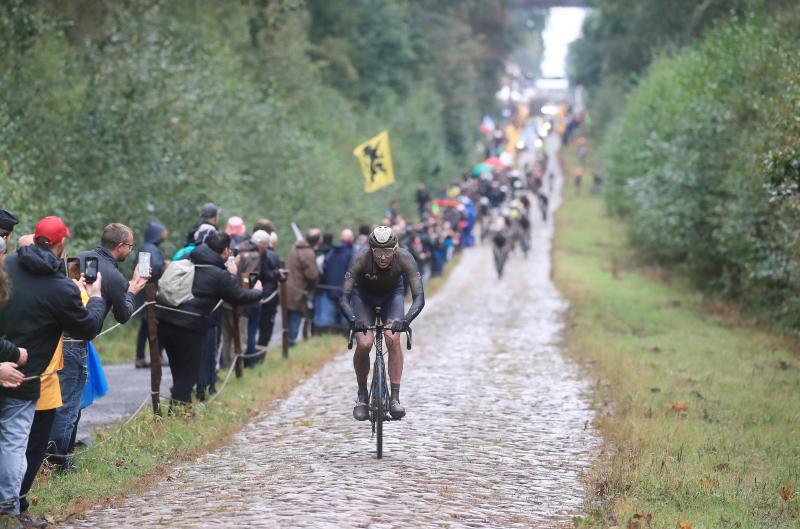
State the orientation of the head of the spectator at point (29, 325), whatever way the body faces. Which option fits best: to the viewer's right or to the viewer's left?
to the viewer's right

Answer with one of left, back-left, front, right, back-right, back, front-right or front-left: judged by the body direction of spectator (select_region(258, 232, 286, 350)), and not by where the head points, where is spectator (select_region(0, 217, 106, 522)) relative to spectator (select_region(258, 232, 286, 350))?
right

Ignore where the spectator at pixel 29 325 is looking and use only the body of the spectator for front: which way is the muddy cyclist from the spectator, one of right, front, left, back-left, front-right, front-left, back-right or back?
front

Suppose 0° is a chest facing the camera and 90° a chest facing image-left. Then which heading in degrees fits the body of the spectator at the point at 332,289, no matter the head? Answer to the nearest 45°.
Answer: approximately 270°

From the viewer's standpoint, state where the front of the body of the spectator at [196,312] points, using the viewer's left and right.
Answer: facing away from the viewer and to the right of the viewer

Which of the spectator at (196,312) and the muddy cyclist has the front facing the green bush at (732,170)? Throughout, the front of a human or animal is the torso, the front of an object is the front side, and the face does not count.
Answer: the spectator

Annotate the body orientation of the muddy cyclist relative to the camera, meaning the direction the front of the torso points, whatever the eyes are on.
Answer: toward the camera

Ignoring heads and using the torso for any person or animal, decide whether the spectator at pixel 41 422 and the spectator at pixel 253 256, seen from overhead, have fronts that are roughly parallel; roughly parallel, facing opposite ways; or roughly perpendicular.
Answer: roughly parallel

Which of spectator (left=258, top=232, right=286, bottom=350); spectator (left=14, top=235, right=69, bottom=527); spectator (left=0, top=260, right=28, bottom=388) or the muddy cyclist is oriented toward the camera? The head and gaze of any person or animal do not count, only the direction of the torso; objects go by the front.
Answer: the muddy cyclist

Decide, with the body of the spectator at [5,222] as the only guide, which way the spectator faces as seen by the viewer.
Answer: to the viewer's right

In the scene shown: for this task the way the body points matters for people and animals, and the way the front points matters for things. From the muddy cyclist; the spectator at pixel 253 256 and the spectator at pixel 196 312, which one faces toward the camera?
the muddy cyclist

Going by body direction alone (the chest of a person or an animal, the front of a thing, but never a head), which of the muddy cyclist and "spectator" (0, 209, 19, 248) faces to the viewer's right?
the spectator

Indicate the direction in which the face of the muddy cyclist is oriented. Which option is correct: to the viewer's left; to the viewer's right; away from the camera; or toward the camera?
toward the camera

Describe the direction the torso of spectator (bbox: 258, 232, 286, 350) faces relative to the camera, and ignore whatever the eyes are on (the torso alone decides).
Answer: to the viewer's right

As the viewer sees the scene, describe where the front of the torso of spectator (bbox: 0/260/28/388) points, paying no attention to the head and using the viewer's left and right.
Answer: facing to the right of the viewer

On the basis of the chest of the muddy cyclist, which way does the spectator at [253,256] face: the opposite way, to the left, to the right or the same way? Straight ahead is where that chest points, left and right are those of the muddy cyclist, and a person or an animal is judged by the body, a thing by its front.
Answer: to the left
